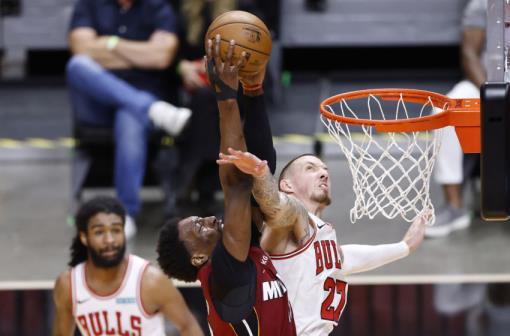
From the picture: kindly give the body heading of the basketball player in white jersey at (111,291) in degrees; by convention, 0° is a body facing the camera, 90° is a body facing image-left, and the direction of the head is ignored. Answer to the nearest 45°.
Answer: approximately 0°

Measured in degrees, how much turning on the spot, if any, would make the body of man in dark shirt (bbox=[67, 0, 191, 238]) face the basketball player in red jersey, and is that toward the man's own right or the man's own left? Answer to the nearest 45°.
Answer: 0° — they already face them

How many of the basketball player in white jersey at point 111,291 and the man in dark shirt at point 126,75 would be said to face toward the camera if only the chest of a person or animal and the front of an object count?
2

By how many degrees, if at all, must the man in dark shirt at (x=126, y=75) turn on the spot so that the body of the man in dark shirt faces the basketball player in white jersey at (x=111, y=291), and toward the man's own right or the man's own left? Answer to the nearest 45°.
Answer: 0° — they already face them

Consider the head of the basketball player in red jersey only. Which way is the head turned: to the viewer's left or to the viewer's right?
to the viewer's right
